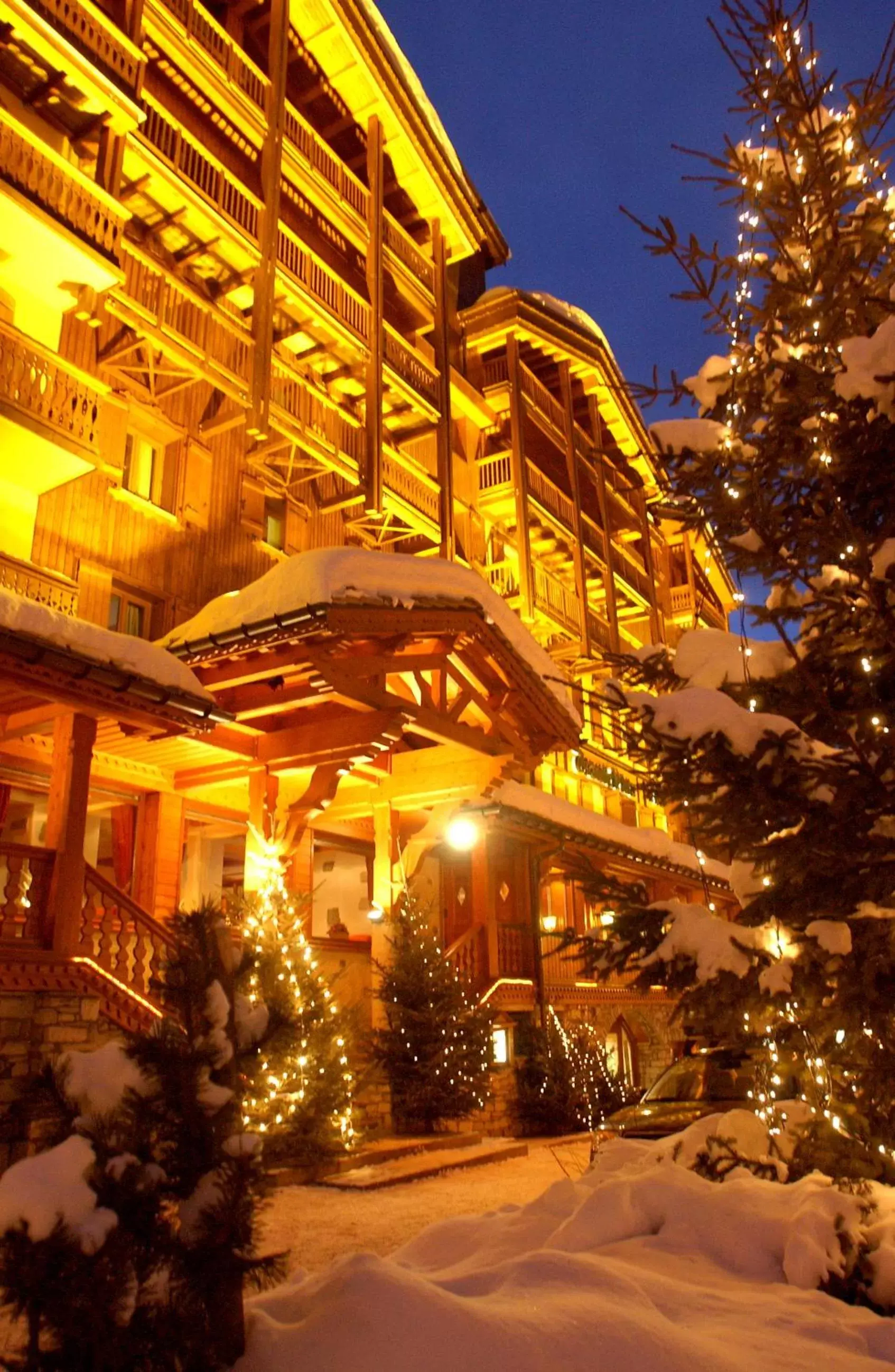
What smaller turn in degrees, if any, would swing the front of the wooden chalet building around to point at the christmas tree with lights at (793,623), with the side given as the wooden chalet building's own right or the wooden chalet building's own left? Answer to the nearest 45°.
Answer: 0° — it already faces it

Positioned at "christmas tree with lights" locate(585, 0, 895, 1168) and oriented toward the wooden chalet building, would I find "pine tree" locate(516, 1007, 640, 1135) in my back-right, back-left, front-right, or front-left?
front-right

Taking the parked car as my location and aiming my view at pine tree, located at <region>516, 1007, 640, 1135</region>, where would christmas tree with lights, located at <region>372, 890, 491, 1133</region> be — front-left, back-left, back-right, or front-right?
front-left

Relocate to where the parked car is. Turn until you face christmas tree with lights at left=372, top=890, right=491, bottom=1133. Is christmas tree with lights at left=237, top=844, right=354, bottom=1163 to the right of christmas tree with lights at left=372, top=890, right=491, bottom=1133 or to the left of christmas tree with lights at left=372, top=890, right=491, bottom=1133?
left
